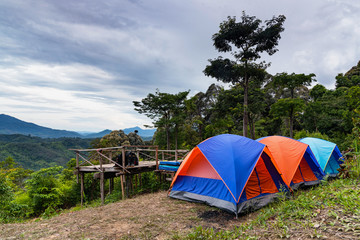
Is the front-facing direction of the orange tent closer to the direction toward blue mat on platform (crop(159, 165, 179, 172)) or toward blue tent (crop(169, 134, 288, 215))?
the blue tent

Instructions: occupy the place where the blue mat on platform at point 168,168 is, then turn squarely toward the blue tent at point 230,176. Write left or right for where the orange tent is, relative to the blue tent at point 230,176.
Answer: left
